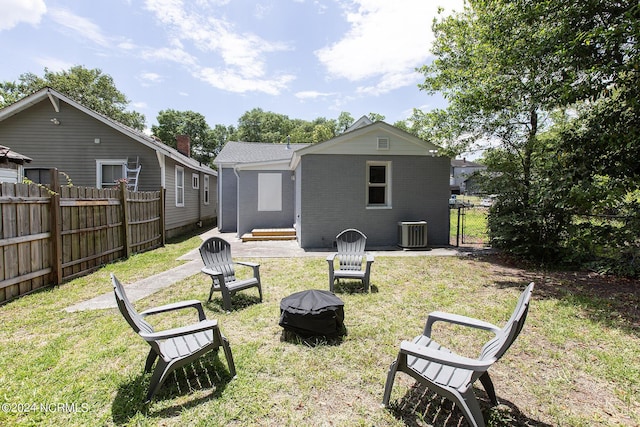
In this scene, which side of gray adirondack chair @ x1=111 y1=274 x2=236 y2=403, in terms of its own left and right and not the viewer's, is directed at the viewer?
right

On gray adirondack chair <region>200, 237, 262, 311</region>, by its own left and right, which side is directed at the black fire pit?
front

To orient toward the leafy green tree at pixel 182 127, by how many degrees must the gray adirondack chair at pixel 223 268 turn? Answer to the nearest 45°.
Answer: approximately 135° to its left

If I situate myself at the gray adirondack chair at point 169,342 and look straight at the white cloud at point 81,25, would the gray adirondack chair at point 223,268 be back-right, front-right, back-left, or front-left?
front-right

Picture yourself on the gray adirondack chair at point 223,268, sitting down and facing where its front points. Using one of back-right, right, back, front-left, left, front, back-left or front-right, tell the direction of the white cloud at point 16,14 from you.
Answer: back

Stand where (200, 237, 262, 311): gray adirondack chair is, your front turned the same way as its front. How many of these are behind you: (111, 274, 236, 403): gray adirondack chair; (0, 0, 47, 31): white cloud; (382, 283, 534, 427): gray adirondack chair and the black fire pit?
1

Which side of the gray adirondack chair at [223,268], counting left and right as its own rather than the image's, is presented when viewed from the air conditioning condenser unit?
left

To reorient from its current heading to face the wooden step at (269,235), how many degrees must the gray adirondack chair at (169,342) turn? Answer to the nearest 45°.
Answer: approximately 90° to its left

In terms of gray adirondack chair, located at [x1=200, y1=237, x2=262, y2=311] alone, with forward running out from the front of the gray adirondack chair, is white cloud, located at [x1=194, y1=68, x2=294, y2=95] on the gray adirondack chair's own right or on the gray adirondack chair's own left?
on the gray adirondack chair's own left
